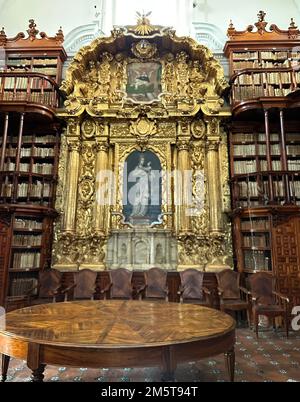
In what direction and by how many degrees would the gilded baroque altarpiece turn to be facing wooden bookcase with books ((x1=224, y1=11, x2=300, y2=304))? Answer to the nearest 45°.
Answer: approximately 90° to its left

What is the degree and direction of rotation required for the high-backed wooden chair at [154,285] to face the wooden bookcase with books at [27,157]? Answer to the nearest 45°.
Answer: approximately 90° to its right

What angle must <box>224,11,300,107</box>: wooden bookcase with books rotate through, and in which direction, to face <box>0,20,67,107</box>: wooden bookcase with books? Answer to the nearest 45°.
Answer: approximately 90° to its right

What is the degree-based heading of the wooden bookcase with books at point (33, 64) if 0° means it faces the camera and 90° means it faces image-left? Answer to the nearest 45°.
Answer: approximately 0°

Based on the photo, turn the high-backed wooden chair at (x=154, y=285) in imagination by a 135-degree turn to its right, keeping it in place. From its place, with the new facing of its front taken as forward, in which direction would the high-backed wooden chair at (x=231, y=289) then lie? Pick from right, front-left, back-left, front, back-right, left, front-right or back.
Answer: back-right

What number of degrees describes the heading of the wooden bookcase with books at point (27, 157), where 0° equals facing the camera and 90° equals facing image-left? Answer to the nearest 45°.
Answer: approximately 0°

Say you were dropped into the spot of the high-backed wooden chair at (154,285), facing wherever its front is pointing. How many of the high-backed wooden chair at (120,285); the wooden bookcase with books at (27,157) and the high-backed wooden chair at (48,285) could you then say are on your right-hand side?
3
